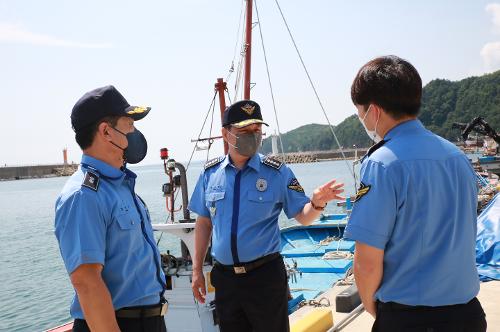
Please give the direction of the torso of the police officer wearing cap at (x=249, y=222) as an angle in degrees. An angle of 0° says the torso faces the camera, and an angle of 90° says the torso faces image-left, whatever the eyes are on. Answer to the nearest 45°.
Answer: approximately 0°

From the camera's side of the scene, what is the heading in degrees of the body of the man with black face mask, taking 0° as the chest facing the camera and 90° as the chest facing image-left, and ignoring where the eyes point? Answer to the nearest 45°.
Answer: approximately 270°

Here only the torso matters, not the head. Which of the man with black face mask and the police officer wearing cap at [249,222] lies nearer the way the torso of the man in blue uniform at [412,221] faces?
the police officer wearing cap

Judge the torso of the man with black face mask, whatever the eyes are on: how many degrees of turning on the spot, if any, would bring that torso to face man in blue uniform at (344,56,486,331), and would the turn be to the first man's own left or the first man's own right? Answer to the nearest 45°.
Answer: approximately 45° to the first man's own right

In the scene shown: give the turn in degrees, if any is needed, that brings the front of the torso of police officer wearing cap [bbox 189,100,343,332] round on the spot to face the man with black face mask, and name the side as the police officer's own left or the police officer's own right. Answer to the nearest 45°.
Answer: approximately 45° to the police officer's own right

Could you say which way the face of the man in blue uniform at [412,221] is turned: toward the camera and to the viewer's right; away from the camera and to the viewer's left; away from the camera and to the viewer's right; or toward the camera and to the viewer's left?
away from the camera and to the viewer's left

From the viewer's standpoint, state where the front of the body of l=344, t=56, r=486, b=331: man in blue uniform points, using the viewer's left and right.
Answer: facing away from the viewer and to the left of the viewer

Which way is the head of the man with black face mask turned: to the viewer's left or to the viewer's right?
to the viewer's right

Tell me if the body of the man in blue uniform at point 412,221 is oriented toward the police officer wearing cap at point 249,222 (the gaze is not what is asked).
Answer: yes
